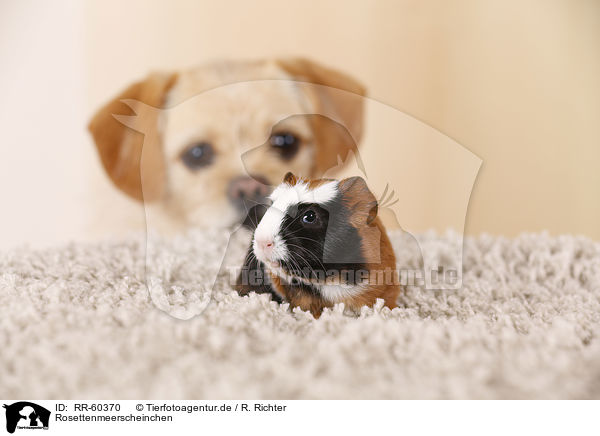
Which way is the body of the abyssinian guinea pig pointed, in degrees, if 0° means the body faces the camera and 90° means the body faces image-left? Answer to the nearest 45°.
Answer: approximately 45°
